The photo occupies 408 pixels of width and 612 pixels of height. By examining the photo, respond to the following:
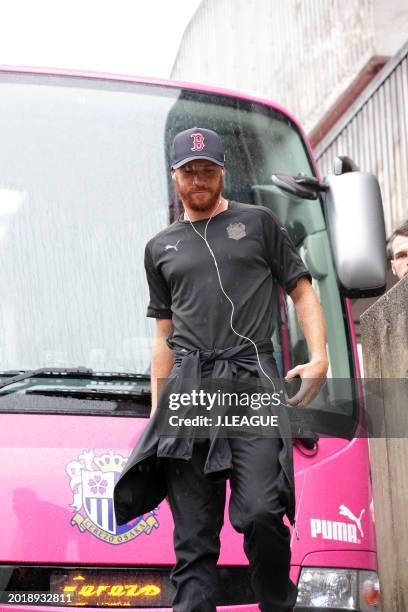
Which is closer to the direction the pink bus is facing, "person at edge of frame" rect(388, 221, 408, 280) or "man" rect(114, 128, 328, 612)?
the man

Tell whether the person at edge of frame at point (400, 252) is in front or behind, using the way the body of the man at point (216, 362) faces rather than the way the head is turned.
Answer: behind

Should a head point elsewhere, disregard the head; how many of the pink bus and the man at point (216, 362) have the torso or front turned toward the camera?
2

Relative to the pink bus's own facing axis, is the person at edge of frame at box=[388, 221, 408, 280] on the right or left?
on its left

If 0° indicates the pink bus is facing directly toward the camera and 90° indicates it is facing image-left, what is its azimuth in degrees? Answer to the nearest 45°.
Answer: approximately 0°

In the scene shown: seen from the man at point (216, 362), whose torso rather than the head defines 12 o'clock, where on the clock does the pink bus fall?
The pink bus is roughly at 5 o'clock from the man.
